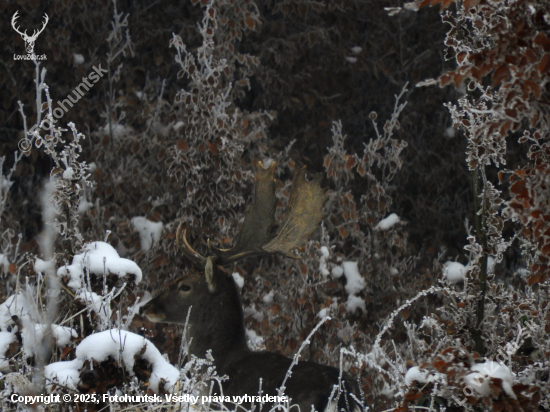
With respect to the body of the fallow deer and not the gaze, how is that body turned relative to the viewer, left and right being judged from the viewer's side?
facing to the left of the viewer

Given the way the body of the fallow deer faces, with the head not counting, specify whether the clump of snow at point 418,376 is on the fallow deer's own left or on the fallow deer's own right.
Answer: on the fallow deer's own left

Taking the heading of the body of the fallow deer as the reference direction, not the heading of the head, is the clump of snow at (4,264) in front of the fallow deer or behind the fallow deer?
in front

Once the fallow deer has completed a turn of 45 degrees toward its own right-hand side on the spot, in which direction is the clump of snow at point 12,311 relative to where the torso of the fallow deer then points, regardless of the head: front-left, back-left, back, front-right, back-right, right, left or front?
left

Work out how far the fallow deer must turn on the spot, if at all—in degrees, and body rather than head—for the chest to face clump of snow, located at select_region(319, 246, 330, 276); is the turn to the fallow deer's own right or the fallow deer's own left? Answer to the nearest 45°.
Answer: approximately 90° to the fallow deer's own right

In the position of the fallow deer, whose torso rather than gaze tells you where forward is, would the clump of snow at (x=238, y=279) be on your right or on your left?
on your right

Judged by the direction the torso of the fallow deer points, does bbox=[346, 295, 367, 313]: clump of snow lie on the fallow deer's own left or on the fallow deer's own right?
on the fallow deer's own right

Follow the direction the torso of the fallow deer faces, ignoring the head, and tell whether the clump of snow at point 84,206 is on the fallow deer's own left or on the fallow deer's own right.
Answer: on the fallow deer's own right

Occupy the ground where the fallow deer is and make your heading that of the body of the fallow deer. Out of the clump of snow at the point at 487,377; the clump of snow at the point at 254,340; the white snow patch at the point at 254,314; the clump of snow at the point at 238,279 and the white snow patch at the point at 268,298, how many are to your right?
4

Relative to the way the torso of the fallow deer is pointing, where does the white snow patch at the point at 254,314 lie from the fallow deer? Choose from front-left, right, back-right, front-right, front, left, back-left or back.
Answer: right

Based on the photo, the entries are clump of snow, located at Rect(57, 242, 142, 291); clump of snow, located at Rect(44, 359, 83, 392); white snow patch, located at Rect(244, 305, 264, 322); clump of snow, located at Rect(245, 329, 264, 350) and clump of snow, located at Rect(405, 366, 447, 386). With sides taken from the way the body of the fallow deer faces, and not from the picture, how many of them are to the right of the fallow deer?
2

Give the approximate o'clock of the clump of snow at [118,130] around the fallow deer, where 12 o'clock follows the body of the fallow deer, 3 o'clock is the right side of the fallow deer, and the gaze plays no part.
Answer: The clump of snow is roughly at 2 o'clock from the fallow deer.

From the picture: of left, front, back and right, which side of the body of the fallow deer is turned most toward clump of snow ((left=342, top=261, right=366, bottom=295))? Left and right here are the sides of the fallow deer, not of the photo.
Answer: right

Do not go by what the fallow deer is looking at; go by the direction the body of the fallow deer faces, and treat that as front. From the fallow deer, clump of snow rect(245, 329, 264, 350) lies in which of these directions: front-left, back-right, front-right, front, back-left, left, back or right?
right
